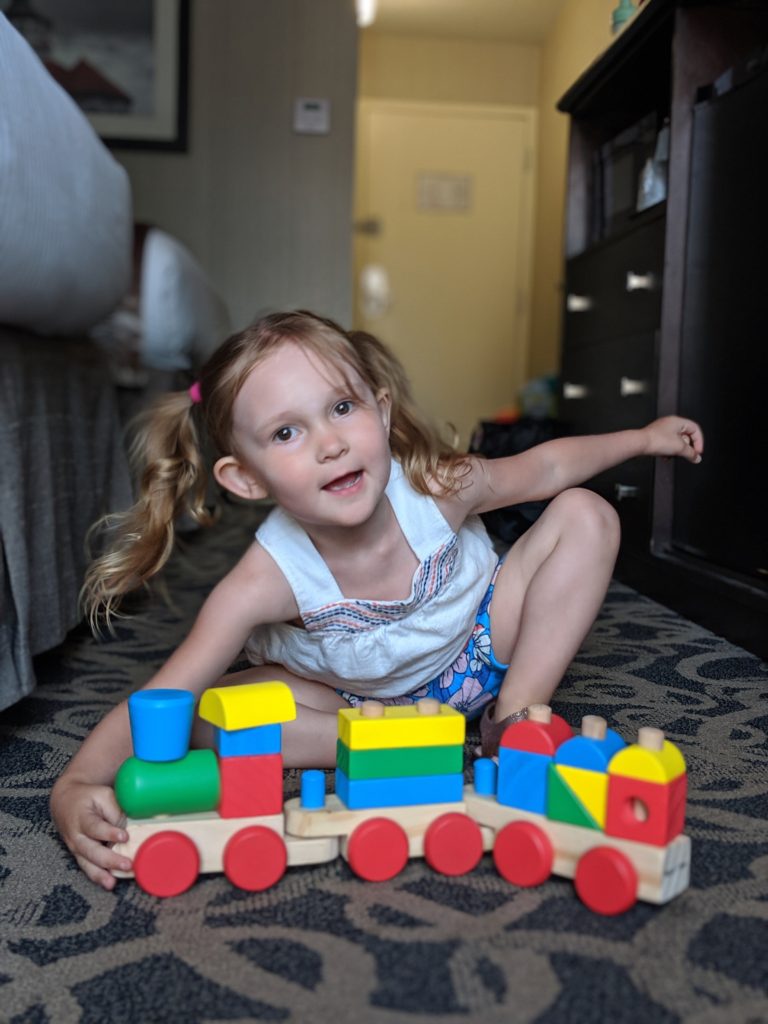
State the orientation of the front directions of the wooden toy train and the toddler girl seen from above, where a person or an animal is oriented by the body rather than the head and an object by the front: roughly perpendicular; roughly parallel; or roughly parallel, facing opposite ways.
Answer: roughly perpendicular

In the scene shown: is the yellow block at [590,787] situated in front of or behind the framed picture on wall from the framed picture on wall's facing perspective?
in front

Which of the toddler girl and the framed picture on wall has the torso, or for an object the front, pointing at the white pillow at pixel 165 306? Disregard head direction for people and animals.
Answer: the framed picture on wall

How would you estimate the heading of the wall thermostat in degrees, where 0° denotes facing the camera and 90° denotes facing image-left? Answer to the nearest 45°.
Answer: approximately 0°

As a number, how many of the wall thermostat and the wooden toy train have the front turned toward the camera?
1

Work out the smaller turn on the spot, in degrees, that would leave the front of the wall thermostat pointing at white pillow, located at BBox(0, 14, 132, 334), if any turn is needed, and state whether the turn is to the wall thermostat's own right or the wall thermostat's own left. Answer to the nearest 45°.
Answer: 0° — it already faces it

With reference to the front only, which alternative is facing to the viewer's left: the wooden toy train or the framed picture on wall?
the wooden toy train

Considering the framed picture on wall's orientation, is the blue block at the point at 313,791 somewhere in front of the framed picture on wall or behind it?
in front

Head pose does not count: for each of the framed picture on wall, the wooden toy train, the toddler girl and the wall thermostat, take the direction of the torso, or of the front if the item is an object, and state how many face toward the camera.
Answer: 3
